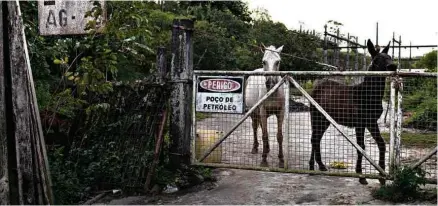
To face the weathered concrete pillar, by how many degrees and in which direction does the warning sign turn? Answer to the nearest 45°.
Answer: approximately 90° to its right

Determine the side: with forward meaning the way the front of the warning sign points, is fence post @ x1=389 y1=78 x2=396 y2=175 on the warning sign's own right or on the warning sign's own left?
on the warning sign's own left

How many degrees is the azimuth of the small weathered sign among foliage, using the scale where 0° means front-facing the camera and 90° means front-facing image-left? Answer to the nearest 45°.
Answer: approximately 0°

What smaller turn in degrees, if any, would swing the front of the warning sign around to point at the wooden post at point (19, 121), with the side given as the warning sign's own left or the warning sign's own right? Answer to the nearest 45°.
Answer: approximately 45° to the warning sign's own right

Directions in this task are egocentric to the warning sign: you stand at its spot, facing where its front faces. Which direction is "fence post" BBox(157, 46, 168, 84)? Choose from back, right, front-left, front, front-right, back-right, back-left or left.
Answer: back-right

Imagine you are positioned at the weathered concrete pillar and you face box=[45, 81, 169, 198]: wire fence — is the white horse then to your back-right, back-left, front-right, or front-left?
back-right

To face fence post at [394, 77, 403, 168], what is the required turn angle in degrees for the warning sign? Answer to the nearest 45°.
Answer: approximately 90° to its left

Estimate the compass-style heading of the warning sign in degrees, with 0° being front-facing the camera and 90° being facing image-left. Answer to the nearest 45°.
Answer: approximately 0°
